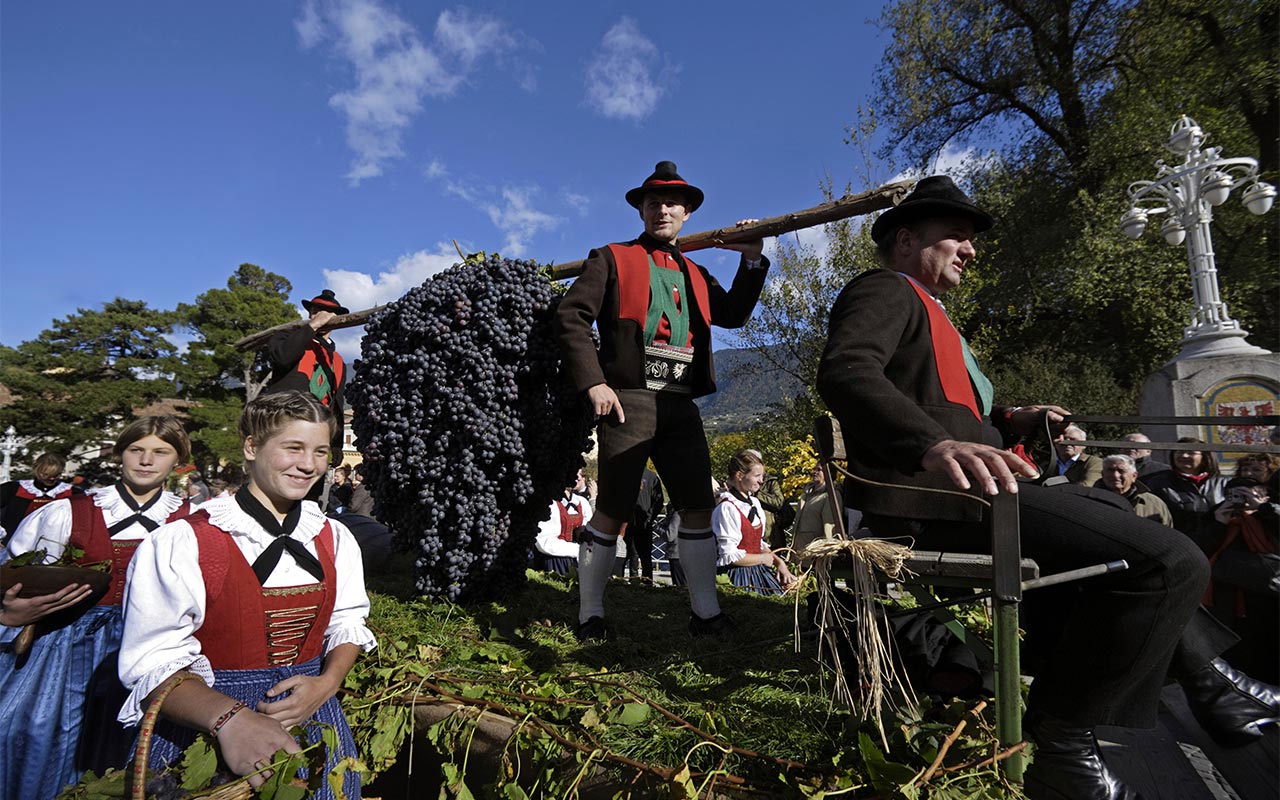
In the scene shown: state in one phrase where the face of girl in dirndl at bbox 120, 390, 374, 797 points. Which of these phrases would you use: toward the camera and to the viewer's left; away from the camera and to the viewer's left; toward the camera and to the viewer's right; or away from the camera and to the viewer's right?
toward the camera and to the viewer's right

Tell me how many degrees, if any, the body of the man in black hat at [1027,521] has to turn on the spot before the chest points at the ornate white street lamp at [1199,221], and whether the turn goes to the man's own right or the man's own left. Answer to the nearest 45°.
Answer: approximately 90° to the man's own left

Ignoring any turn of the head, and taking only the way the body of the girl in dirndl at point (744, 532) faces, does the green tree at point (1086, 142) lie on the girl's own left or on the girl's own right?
on the girl's own left

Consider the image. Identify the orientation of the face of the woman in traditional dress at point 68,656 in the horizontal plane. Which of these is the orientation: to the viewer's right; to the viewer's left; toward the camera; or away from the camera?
toward the camera

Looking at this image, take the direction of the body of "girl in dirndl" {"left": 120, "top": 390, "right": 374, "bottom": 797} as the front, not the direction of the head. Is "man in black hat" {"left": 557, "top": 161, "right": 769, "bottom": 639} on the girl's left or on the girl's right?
on the girl's left

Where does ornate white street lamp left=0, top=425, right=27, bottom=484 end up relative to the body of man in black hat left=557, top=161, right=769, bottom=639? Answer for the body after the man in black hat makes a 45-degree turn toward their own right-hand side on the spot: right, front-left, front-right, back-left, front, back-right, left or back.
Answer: right

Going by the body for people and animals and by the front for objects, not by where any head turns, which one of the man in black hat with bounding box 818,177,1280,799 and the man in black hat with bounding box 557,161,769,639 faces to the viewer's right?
the man in black hat with bounding box 818,177,1280,799

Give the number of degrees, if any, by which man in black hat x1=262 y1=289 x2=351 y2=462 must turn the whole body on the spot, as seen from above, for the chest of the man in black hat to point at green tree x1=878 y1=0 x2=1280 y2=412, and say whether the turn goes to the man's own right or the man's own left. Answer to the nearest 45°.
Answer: approximately 45° to the man's own left

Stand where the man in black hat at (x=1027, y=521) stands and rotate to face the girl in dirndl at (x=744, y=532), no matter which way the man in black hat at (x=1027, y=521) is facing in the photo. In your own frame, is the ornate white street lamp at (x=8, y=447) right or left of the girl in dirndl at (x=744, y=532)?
left

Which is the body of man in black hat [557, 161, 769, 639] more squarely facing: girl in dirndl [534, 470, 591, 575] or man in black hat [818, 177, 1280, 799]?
the man in black hat

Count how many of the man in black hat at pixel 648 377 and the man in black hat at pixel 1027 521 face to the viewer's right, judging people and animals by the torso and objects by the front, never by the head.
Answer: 1

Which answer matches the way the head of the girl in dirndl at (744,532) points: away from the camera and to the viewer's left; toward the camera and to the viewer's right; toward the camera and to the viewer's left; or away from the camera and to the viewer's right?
toward the camera and to the viewer's right

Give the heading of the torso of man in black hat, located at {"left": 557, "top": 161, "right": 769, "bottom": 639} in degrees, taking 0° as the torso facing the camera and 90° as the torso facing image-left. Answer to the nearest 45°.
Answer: approximately 0°

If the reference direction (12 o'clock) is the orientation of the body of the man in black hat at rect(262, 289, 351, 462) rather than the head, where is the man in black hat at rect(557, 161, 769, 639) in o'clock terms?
the man in black hat at rect(557, 161, 769, 639) is roughly at 12 o'clock from the man in black hat at rect(262, 289, 351, 462).

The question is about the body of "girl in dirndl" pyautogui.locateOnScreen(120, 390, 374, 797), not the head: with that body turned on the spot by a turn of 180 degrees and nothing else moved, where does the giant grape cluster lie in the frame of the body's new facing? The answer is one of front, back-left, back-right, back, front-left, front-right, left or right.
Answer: right
